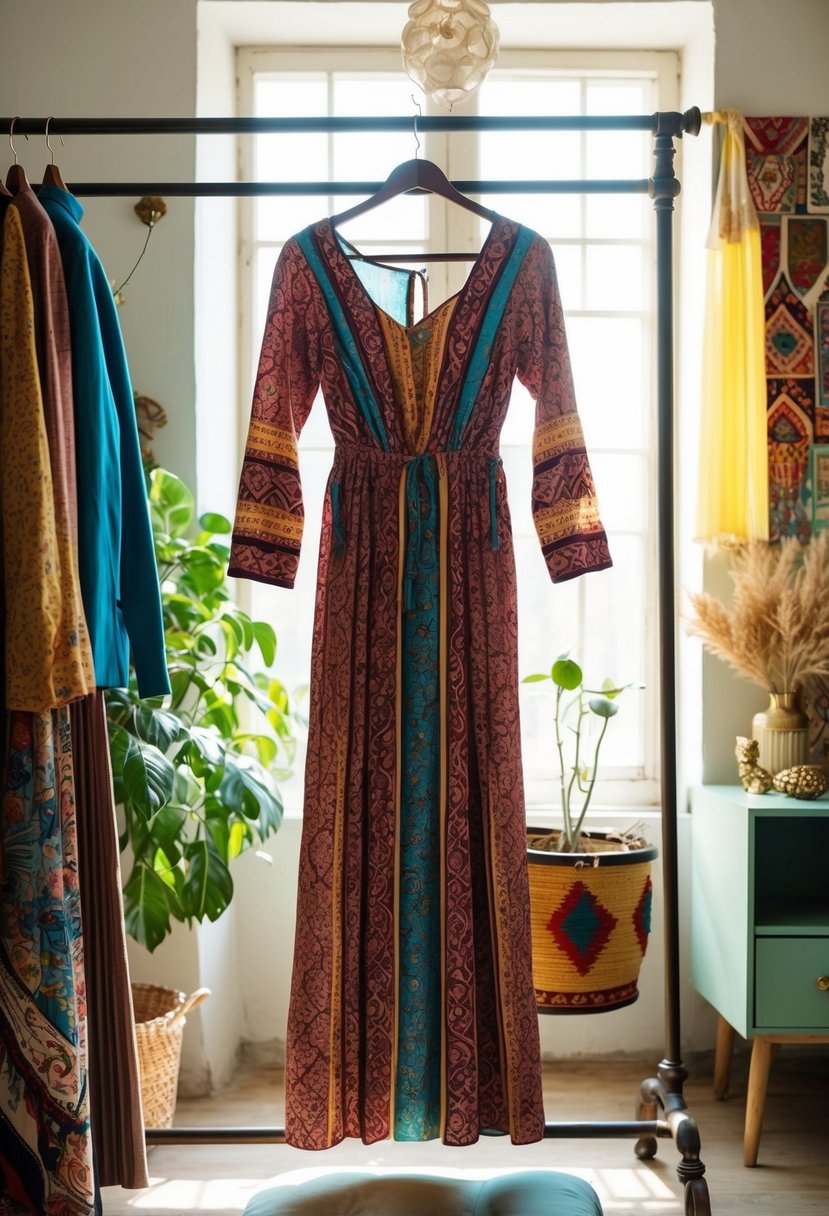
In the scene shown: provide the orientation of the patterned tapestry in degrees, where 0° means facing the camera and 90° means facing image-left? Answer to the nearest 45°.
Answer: approximately 0°

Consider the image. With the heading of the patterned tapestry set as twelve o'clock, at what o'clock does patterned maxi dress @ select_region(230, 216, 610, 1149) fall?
The patterned maxi dress is roughly at 1 o'clock from the patterned tapestry.

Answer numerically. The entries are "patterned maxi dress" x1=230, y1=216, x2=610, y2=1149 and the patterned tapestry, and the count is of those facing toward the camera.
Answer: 2

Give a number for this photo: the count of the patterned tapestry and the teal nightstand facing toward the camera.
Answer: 2

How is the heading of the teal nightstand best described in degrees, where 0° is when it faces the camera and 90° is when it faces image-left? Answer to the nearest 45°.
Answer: approximately 0°
